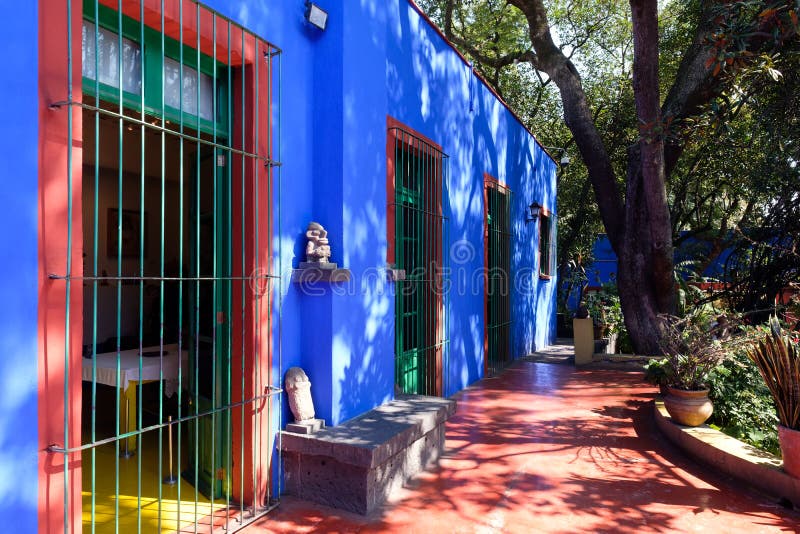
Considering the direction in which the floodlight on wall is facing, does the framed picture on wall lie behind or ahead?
behind

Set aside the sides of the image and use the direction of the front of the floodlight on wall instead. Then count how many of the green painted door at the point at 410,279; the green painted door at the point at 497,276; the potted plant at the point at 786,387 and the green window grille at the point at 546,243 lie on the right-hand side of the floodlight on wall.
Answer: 0

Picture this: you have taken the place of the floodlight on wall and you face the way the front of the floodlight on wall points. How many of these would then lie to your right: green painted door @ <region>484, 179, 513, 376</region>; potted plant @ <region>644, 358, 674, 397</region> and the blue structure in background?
0

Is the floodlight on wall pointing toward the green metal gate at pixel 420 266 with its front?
no

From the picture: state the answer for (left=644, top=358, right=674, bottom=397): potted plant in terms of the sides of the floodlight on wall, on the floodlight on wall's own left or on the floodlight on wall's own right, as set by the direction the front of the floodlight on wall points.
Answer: on the floodlight on wall's own left

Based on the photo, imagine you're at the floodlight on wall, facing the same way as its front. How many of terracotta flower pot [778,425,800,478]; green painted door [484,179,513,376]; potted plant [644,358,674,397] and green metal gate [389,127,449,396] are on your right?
0

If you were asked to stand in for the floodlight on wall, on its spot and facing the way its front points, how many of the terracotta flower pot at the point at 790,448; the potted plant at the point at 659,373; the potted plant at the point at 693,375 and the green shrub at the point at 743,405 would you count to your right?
0

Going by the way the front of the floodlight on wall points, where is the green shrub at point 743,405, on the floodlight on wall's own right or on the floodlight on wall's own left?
on the floodlight on wall's own left

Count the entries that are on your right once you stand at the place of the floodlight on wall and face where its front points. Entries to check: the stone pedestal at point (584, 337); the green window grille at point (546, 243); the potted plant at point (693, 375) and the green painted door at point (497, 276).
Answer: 0

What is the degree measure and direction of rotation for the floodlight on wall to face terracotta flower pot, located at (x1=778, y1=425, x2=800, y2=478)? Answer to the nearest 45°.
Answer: approximately 45° to its left

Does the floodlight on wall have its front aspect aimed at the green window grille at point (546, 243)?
no

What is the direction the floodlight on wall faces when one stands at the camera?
facing the viewer and to the right of the viewer

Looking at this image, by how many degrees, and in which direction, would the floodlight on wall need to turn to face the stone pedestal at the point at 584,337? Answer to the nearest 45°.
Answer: approximately 90° to its left
